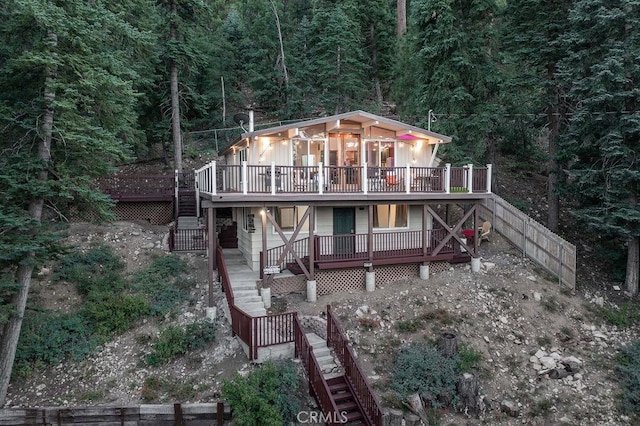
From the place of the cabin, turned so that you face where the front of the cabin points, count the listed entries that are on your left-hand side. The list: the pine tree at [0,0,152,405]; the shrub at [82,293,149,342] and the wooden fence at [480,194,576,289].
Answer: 1

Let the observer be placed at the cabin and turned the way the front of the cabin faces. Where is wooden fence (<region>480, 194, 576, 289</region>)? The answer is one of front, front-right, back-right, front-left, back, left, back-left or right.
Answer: left

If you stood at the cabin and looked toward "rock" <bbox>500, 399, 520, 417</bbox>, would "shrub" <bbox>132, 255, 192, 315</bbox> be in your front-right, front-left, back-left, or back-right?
back-right

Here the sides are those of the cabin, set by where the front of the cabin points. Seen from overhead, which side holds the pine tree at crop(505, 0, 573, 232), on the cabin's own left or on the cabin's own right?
on the cabin's own left

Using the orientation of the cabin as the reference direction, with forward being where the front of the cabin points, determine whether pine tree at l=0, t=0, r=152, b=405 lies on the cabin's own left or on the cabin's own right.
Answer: on the cabin's own right

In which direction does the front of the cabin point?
toward the camera

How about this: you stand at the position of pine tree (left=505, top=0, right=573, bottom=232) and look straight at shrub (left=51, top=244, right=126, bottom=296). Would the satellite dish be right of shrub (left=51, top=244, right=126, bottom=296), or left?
right

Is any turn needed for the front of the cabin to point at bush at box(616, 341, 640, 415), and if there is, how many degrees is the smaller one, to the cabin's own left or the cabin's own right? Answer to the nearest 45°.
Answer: approximately 45° to the cabin's own left

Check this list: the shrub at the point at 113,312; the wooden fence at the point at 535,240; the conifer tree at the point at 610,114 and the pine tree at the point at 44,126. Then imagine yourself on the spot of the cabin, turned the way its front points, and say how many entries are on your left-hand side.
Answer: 2

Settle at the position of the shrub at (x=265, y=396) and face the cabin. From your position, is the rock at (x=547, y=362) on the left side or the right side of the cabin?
right

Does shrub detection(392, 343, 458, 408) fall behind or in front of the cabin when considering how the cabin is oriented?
in front

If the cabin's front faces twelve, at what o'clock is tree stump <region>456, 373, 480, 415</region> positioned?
The tree stump is roughly at 11 o'clock from the cabin.

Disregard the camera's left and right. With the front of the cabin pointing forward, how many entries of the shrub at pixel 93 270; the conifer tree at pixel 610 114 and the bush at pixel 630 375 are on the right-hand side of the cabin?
1

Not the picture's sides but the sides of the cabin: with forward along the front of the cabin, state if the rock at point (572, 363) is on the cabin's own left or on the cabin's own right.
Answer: on the cabin's own left
